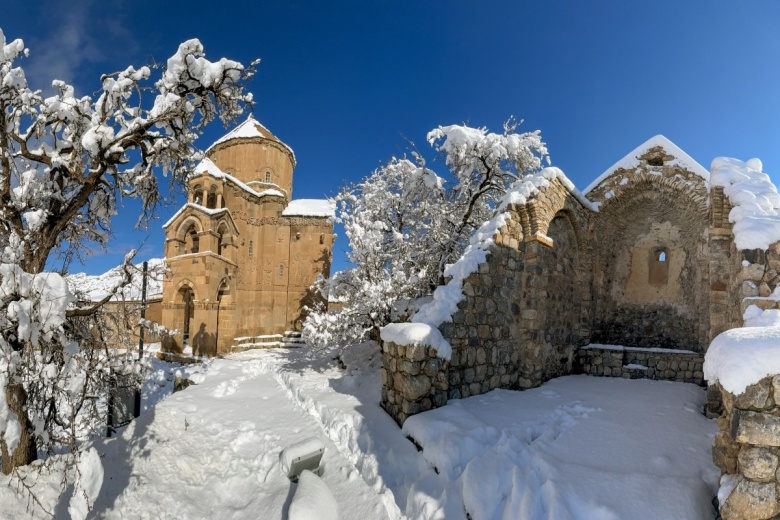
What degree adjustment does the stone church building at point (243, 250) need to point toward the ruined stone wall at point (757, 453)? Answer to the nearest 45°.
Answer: approximately 45° to its left

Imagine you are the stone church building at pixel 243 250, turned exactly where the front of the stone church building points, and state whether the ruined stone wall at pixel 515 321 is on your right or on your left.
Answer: on your left

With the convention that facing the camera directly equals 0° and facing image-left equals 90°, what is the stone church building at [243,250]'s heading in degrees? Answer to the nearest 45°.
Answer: approximately 45°

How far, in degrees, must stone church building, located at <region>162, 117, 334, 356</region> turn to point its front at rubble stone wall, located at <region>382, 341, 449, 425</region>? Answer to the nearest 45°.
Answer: approximately 45° to its left

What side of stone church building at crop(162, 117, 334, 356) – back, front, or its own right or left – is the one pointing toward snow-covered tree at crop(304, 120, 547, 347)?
left

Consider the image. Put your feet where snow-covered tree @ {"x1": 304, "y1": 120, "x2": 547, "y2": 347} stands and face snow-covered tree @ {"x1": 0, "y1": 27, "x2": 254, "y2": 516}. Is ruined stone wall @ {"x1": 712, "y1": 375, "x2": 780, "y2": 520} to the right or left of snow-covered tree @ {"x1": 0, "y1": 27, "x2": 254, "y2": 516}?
left

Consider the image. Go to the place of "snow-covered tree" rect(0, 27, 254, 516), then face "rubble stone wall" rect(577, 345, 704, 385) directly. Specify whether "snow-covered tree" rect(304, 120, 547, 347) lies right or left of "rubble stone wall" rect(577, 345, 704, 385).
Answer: left

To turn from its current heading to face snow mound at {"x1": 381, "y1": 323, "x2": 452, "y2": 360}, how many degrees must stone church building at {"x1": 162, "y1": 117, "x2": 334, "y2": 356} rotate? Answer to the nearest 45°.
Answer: approximately 45° to its left
